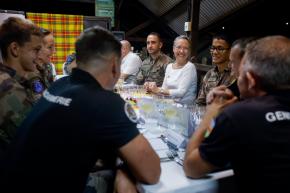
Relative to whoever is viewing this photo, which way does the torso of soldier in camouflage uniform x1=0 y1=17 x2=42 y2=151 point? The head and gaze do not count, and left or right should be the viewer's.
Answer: facing to the right of the viewer

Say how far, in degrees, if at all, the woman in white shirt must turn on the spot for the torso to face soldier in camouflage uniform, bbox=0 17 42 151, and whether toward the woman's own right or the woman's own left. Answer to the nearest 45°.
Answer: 0° — they already face them

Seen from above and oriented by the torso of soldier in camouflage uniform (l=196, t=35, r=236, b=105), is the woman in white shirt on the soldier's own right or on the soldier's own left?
on the soldier's own right

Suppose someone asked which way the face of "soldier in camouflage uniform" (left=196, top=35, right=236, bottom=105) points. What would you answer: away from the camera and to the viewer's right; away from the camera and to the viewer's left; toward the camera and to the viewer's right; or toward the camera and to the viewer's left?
toward the camera and to the viewer's left

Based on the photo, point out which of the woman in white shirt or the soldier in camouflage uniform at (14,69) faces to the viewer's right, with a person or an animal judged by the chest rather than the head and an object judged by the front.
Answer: the soldier in camouflage uniform

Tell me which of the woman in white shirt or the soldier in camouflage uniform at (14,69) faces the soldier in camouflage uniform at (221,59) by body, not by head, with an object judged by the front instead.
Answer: the soldier in camouflage uniform at (14,69)

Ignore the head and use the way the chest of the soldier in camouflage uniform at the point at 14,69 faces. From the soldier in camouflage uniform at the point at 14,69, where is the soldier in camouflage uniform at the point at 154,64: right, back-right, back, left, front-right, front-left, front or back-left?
front-left

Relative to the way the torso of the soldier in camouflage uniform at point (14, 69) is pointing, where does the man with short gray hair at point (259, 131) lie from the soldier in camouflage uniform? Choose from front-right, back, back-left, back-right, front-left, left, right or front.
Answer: front-right

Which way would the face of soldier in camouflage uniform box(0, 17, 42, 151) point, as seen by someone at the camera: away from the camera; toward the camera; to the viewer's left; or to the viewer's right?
to the viewer's right

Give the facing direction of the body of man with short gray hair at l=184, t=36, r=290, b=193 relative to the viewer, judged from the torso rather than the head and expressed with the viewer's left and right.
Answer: facing away from the viewer and to the left of the viewer

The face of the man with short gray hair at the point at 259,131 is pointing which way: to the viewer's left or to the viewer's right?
to the viewer's left
